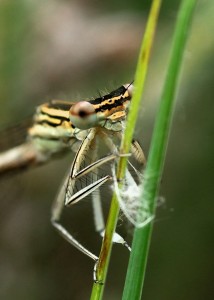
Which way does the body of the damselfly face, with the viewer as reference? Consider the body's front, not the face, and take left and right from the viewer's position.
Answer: facing the viewer and to the right of the viewer

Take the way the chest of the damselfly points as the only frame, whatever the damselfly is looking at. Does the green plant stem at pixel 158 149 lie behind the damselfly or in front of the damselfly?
in front
